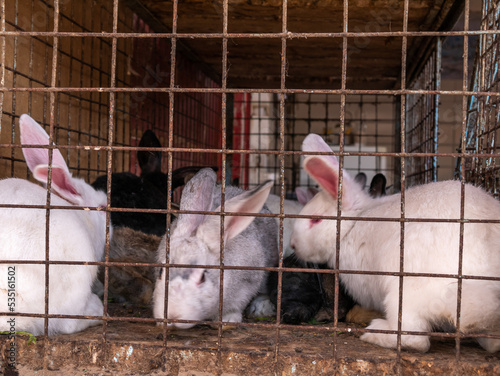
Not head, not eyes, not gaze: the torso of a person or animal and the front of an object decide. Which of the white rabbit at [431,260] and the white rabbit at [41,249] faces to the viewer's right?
the white rabbit at [41,249]

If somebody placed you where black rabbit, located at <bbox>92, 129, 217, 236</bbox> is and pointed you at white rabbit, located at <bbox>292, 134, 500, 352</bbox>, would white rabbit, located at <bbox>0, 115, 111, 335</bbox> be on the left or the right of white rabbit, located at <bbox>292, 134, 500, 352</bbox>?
right

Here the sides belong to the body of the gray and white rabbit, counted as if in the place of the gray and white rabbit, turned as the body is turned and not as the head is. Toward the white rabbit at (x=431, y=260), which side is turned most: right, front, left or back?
left

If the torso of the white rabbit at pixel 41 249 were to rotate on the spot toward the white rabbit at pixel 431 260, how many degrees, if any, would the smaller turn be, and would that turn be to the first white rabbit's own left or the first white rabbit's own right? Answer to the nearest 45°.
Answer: approximately 45° to the first white rabbit's own right

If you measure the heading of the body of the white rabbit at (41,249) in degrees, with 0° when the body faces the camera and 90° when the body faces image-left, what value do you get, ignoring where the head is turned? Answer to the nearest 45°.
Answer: approximately 270°

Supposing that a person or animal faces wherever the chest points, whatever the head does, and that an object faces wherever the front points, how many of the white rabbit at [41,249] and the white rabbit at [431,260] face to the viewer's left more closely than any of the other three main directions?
1

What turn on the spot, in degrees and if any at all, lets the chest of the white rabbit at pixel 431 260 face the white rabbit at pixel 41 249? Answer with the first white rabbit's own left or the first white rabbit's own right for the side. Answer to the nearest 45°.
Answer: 0° — it already faces it

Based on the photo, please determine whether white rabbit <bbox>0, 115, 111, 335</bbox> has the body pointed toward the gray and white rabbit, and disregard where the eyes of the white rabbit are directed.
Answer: yes

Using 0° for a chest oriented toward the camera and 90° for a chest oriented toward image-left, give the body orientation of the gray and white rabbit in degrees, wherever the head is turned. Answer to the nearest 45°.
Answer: approximately 45°

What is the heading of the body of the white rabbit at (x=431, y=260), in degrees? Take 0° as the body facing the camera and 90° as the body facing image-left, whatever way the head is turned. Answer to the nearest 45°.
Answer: approximately 90°
